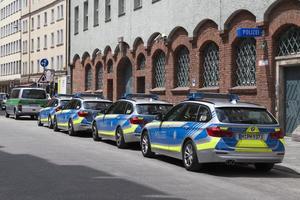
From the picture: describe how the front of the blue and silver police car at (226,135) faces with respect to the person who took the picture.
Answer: facing away from the viewer and to the left of the viewer

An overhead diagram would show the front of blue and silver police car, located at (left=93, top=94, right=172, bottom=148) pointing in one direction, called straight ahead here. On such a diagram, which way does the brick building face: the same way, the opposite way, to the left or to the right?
to the left

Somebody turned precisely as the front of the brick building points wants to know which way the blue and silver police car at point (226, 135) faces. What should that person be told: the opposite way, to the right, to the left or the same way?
to the right

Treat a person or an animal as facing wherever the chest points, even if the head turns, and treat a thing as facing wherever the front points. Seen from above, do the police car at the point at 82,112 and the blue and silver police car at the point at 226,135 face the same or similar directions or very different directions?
same or similar directions

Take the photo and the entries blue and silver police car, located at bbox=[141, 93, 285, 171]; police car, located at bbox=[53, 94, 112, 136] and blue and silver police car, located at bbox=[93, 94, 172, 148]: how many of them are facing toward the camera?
0

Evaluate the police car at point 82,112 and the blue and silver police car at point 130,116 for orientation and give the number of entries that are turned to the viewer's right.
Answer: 0

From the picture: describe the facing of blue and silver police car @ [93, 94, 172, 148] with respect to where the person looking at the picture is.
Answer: facing away from the viewer and to the left of the viewer

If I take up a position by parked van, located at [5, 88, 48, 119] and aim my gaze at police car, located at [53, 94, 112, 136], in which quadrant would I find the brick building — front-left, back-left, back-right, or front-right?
front-left

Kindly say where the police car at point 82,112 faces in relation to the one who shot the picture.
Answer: facing away from the viewer and to the left of the viewer

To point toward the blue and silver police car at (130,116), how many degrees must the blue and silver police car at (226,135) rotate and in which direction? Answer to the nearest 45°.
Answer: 0° — it already faces it

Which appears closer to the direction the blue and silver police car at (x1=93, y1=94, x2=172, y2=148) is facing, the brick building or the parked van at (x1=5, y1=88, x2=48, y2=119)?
the parked van

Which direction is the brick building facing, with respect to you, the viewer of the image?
facing the viewer and to the left of the viewer
